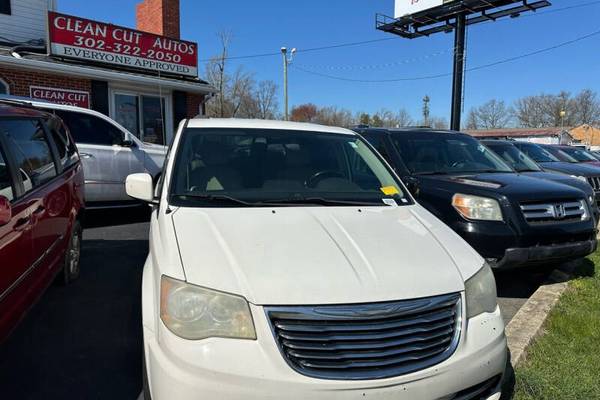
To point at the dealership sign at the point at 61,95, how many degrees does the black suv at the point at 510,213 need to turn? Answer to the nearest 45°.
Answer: approximately 135° to its right

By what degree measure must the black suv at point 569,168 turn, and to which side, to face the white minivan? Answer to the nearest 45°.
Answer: approximately 45° to its right

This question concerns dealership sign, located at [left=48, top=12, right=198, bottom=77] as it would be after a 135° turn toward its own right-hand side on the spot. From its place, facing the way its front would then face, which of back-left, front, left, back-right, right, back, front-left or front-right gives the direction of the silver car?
left

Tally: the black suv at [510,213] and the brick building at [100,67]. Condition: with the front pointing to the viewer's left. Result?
0

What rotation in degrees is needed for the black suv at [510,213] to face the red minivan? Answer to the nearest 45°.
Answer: approximately 90° to its right

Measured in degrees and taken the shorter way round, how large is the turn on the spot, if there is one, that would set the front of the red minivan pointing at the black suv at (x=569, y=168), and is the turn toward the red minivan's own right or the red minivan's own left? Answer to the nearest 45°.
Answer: approximately 135° to the red minivan's own left

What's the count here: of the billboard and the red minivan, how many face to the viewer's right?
0

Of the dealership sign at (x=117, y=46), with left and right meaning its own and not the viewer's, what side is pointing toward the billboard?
left

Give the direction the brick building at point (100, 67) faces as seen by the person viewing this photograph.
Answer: facing the viewer and to the right of the viewer

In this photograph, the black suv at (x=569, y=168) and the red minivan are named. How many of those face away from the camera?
0

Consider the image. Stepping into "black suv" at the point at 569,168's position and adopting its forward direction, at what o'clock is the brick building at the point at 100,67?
The brick building is roughly at 4 o'clock from the black suv.
